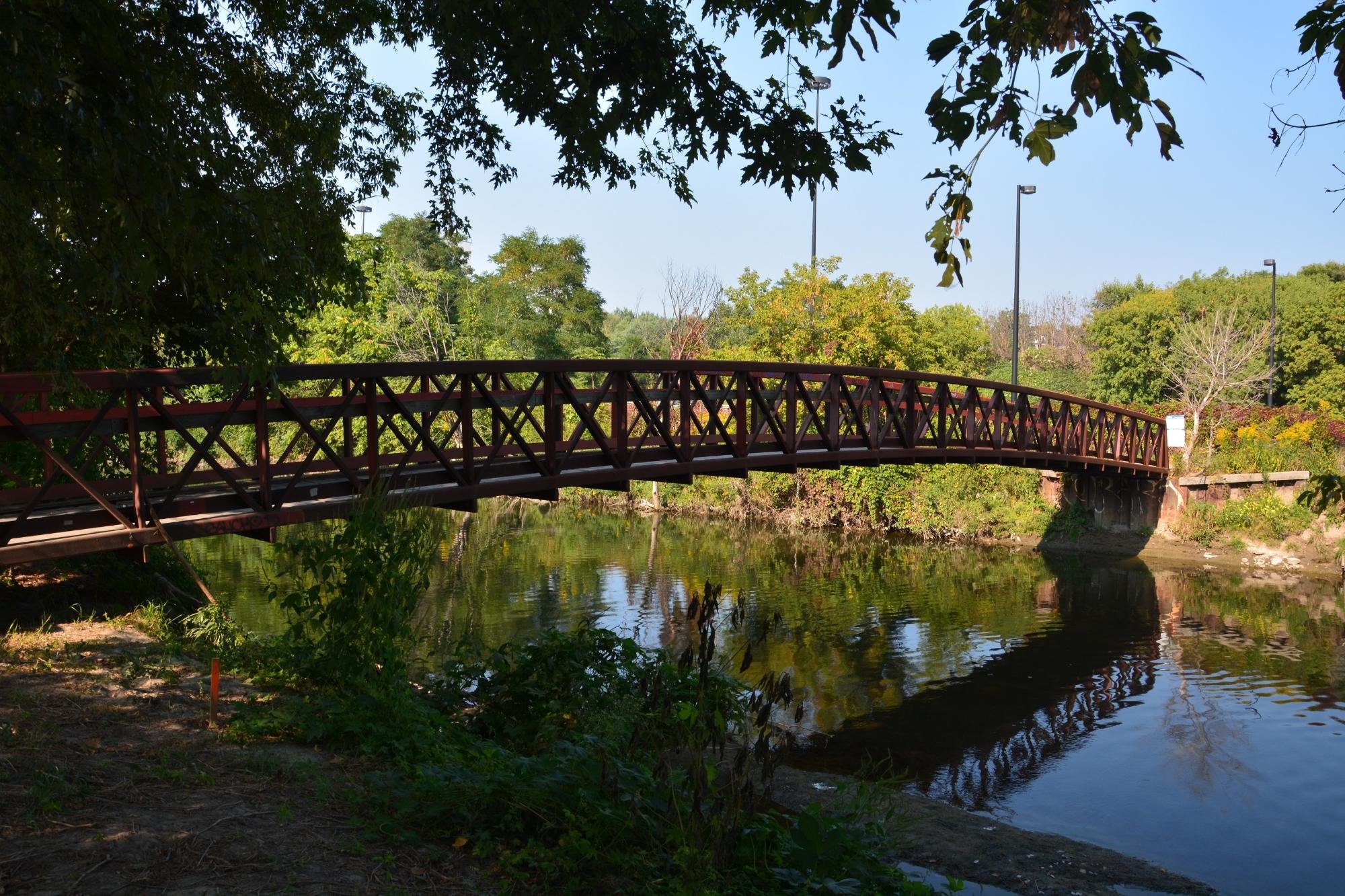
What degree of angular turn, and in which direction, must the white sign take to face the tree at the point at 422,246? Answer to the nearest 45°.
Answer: approximately 135° to its right

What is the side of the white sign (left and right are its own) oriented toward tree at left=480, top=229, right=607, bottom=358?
right

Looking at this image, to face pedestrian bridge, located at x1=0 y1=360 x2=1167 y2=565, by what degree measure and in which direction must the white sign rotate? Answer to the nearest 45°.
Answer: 0° — it already faces it

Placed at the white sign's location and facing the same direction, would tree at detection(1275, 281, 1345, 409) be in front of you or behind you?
behind

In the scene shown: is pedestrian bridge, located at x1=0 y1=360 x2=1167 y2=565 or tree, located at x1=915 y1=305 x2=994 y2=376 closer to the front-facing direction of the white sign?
the pedestrian bridge

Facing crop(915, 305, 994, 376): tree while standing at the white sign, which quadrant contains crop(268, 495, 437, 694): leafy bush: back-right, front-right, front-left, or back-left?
back-left

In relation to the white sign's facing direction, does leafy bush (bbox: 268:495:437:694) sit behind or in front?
in front

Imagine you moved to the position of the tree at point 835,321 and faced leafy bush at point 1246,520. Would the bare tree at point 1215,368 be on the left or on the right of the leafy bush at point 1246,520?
left

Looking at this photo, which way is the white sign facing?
toward the camera

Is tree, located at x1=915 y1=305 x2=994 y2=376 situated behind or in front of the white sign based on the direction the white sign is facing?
behind

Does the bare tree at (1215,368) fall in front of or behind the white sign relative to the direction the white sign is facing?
behind

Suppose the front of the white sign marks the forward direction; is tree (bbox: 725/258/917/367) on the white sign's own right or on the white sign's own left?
on the white sign's own right

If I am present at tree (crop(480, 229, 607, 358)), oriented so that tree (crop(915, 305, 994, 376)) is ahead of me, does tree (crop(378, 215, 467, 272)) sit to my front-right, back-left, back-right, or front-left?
back-left

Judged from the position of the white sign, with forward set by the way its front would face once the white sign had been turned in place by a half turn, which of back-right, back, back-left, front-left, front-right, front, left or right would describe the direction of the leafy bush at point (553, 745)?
back

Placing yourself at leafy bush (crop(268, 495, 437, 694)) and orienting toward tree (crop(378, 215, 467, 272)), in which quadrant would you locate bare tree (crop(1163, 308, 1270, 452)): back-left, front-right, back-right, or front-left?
front-right

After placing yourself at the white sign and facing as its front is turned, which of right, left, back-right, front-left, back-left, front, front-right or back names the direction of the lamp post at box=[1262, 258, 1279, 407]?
back
